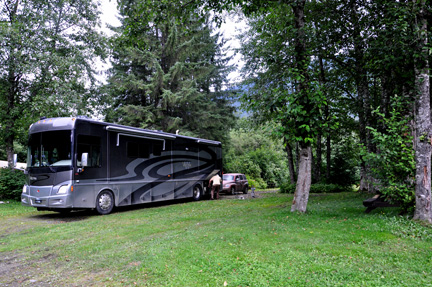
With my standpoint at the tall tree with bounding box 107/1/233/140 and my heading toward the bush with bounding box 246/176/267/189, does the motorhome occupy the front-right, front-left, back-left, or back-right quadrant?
back-right

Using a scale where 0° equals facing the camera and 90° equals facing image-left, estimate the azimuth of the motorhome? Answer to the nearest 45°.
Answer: approximately 45°

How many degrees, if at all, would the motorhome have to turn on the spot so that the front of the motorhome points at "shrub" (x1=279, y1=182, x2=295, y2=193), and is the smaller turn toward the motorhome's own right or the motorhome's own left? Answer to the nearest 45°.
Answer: approximately 180°

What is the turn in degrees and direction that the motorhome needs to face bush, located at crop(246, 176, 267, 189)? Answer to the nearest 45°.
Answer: approximately 180°

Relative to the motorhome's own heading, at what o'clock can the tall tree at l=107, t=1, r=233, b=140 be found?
The tall tree is roughly at 5 o'clock from the motorhome.

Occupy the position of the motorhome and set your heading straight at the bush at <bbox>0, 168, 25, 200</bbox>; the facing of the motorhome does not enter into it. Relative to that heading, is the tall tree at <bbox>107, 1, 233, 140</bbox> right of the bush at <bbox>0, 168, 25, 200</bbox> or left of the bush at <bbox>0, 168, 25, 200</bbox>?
right

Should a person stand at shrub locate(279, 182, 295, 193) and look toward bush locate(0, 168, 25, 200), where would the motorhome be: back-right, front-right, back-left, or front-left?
front-left
